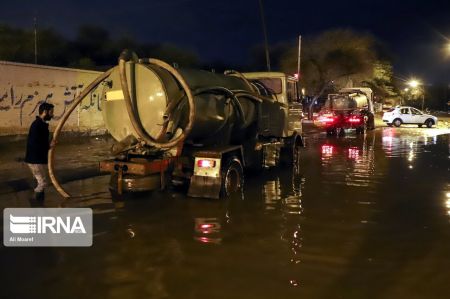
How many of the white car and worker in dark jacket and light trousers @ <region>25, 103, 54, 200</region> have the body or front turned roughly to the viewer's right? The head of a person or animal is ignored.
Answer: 2

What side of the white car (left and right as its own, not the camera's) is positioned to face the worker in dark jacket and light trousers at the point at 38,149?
right

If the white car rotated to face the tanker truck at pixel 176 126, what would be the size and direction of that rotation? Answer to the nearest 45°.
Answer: approximately 90° to its right

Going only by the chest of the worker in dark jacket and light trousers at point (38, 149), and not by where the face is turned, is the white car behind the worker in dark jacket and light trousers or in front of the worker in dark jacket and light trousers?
in front

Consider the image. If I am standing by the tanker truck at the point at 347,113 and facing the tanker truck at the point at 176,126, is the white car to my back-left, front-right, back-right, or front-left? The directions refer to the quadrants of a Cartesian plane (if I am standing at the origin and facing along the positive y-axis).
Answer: back-left

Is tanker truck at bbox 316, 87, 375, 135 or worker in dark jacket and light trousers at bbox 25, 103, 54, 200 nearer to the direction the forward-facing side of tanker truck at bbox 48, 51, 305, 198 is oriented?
the tanker truck

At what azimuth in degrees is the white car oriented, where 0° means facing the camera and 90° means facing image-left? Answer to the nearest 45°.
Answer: approximately 270°

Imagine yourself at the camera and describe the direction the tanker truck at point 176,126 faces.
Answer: facing away from the viewer and to the right of the viewer

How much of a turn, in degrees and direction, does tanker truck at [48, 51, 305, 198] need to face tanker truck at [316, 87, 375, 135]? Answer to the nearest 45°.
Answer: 0° — it already faces it

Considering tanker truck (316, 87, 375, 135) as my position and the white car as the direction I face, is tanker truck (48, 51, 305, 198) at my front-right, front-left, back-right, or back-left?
back-right

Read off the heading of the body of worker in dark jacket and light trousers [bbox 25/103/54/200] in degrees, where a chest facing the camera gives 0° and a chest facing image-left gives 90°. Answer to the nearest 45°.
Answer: approximately 270°

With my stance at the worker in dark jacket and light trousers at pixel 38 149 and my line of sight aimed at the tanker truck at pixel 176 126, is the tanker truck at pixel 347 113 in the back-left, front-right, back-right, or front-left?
front-left

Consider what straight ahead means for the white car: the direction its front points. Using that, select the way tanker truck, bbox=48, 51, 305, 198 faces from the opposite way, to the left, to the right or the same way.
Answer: to the left
